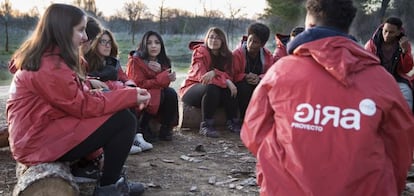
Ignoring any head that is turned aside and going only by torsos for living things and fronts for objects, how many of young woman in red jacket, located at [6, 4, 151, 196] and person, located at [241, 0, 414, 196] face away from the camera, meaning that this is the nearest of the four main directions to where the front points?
1

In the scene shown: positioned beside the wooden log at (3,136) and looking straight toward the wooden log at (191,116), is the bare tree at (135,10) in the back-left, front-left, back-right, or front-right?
front-left

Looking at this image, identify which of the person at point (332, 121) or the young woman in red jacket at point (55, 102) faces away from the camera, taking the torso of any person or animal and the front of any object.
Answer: the person

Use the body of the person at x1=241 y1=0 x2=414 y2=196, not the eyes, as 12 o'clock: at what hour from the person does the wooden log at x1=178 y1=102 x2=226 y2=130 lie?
The wooden log is roughly at 11 o'clock from the person.

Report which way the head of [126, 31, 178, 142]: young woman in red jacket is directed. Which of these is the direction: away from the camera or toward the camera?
toward the camera

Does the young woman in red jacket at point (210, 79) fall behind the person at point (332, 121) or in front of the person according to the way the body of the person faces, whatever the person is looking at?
in front

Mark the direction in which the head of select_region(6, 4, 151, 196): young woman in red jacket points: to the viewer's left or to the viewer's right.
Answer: to the viewer's right

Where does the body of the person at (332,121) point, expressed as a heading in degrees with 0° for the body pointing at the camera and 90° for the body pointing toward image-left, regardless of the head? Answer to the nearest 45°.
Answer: approximately 180°

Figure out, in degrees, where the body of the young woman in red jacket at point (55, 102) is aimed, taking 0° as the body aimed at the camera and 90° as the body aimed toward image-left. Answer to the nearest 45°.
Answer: approximately 270°

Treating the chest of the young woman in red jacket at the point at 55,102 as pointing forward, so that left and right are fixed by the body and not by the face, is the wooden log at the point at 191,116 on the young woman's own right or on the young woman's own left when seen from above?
on the young woman's own left

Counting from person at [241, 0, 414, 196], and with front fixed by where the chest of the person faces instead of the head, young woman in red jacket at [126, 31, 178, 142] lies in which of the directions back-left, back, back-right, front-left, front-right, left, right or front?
front-left

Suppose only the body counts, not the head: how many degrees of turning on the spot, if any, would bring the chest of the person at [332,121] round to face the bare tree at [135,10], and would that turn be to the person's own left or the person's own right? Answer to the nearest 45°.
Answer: approximately 45° to the person's own left
